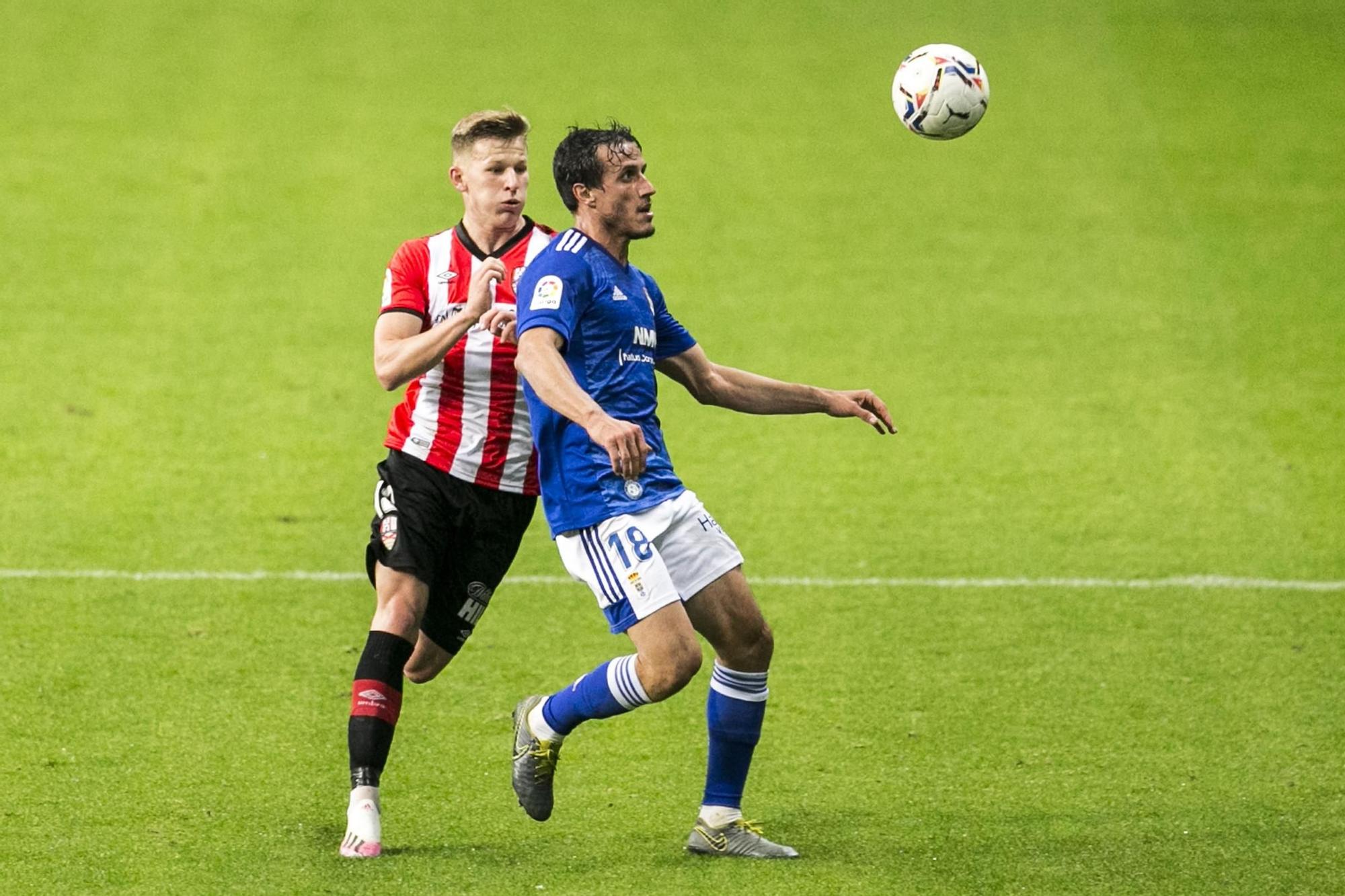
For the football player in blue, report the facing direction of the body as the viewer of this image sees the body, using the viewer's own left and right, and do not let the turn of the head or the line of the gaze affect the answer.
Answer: facing the viewer and to the right of the viewer

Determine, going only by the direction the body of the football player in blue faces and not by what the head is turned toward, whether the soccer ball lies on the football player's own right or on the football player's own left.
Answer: on the football player's own left

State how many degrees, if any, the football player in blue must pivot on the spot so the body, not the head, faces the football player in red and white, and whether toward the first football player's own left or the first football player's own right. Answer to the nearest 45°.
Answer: approximately 180°

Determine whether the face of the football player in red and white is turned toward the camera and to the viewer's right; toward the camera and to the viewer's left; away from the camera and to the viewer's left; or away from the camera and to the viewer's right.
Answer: toward the camera and to the viewer's right
